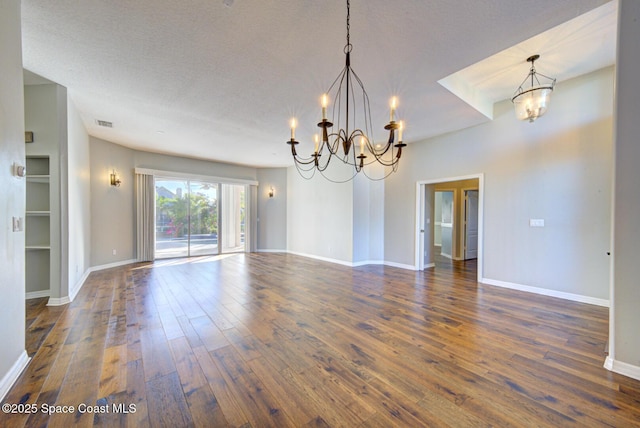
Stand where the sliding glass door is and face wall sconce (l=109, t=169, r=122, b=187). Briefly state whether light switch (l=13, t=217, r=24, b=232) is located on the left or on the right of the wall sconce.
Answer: left

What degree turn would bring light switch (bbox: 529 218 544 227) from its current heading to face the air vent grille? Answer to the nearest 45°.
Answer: approximately 45° to its right

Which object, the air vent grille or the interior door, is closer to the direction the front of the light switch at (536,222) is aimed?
the air vent grille

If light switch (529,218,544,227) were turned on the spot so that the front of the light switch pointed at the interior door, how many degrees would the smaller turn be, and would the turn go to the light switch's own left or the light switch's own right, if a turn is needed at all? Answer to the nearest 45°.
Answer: approximately 135° to the light switch's own right

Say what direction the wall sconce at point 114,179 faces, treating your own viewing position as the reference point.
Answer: facing the viewer and to the right of the viewer

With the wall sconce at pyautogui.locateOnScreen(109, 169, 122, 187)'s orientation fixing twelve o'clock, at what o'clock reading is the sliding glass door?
The sliding glass door is roughly at 10 o'clock from the wall sconce.

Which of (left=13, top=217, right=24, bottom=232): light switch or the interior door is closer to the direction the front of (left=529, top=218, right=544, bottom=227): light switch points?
the light switch
